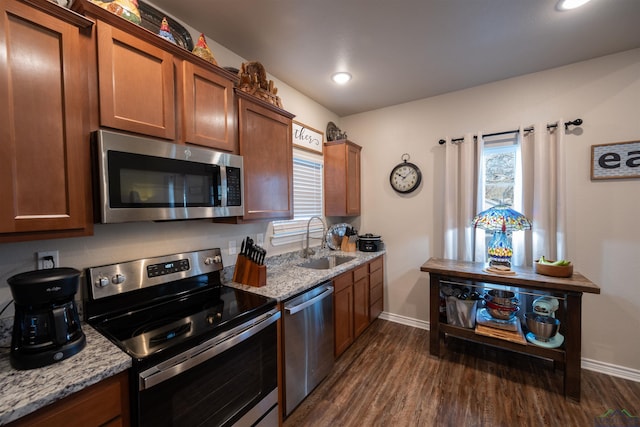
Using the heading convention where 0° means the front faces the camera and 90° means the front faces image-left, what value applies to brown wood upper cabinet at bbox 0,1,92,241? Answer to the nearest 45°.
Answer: approximately 315°

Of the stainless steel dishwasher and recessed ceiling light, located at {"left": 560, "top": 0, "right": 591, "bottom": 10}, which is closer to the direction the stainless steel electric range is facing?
the recessed ceiling light

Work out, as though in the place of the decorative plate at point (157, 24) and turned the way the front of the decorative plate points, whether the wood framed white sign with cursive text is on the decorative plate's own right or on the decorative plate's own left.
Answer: on the decorative plate's own left

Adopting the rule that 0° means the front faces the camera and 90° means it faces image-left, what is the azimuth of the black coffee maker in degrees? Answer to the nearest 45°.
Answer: approximately 315°

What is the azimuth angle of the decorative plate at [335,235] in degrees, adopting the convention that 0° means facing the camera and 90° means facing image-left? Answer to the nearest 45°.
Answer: approximately 315°

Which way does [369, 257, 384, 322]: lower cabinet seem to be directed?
to the viewer's right

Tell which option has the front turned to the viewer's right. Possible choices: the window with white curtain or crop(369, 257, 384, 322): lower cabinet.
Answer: the lower cabinet

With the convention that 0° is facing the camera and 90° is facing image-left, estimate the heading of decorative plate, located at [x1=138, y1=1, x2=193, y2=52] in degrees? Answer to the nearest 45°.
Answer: approximately 315°

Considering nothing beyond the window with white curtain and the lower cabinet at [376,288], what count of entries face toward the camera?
1

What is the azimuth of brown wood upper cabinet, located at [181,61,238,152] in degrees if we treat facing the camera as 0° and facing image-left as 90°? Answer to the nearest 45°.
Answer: approximately 315°
